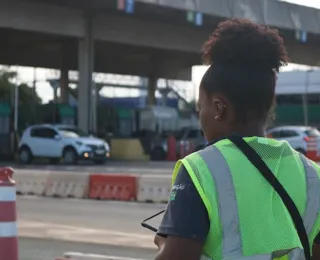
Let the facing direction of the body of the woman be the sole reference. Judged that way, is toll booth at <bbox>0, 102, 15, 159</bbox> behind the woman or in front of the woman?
in front

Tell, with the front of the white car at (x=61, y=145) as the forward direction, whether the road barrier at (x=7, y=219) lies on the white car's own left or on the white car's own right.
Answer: on the white car's own right

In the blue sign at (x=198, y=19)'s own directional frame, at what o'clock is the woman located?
The woman is roughly at 12 o'clock from the blue sign.

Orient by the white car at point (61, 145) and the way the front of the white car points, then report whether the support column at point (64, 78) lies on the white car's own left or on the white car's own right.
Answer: on the white car's own left

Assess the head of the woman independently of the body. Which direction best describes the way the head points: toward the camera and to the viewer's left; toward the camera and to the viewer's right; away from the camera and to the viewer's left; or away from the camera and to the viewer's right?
away from the camera and to the viewer's left

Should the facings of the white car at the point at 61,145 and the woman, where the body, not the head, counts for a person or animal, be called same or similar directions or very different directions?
very different directions

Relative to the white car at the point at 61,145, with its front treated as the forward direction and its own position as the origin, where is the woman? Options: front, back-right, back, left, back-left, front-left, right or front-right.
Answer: front-right

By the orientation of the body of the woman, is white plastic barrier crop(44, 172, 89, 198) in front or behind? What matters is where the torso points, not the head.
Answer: in front

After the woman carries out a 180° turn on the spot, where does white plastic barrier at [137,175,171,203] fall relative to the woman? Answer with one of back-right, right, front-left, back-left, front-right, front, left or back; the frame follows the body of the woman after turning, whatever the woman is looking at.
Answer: back-left

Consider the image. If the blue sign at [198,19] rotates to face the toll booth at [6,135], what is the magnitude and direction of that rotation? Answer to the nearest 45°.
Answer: approximately 90° to its right

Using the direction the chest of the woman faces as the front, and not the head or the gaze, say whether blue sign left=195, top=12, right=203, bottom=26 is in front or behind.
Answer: in front

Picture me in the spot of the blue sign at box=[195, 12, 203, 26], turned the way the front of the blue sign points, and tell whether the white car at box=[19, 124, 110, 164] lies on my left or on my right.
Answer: on my right

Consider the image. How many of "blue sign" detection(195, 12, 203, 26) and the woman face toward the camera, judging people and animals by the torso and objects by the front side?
1

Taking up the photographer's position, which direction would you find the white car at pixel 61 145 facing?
facing the viewer and to the right of the viewer

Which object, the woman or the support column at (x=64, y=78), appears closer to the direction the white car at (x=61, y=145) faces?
the woman
